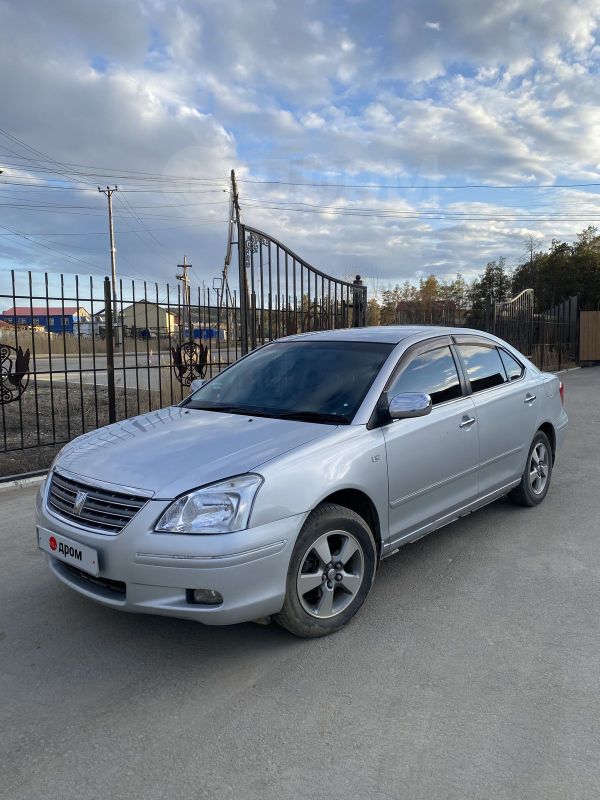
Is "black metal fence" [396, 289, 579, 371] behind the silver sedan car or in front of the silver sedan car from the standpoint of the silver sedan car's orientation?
behind

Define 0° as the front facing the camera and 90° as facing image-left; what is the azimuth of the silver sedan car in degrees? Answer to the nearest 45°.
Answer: approximately 45°

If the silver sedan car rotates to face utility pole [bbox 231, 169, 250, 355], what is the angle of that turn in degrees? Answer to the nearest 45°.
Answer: approximately 135° to its right

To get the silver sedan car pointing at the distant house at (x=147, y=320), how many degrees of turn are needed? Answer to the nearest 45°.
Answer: approximately 135° to its right
